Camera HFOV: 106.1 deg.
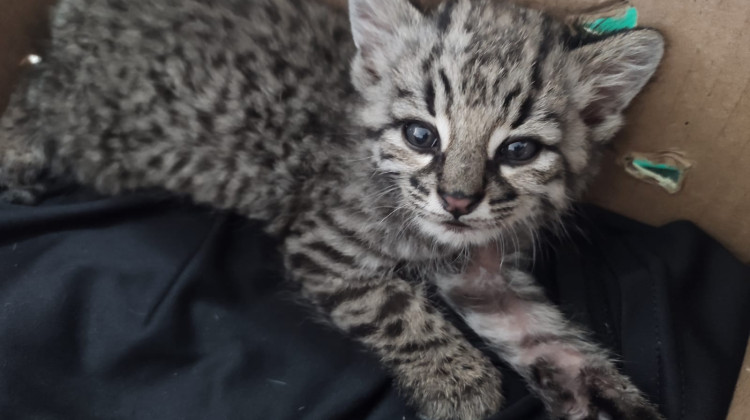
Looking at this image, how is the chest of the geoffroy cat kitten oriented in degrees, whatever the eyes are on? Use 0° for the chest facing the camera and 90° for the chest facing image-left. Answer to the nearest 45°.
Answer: approximately 315°
